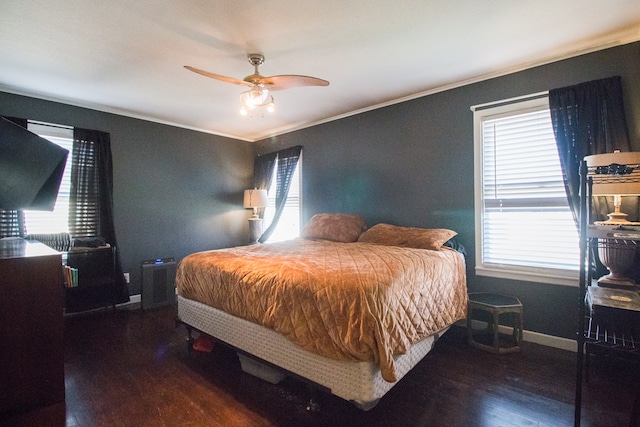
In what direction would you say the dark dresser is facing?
to the viewer's right

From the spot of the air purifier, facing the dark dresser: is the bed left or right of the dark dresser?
left

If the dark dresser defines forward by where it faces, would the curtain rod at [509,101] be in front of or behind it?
in front

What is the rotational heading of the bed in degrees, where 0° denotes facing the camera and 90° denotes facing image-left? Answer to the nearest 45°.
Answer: approximately 45°

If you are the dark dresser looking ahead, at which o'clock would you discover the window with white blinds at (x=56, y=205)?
The window with white blinds is roughly at 9 o'clock from the dark dresser.

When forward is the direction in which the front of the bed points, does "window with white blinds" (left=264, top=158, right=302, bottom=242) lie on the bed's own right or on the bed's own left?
on the bed's own right

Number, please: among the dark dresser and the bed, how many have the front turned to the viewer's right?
1

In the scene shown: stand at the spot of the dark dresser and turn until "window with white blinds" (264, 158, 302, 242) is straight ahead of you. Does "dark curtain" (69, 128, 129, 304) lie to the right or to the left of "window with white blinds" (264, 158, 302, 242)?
left

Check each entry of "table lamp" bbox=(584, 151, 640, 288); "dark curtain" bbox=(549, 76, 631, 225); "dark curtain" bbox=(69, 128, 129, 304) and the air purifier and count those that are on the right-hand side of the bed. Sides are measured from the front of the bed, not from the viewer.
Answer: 2

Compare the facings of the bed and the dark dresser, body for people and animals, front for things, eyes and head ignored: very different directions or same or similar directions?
very different directions

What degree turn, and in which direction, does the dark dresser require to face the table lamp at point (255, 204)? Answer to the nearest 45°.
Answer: approximately 45° to its left

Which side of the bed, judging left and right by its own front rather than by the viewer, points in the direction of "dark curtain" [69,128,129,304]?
right

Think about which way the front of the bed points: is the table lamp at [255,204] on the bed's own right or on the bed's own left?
on the bed's own right

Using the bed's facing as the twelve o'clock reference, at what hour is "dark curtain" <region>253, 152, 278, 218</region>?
The dark curtain is roughly at 4 o'clock from the bed.

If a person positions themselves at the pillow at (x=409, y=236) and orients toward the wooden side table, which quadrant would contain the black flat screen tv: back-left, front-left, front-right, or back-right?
back-right
